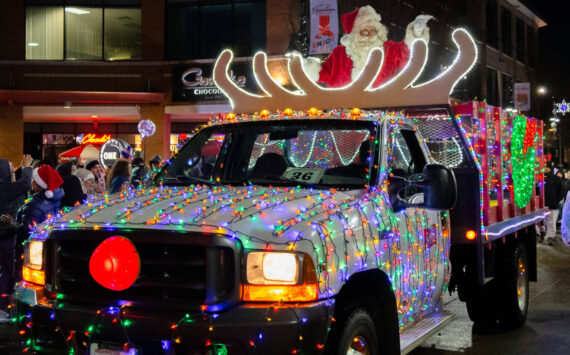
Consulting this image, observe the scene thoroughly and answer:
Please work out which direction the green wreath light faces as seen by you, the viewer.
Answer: facing to the right of the viewer

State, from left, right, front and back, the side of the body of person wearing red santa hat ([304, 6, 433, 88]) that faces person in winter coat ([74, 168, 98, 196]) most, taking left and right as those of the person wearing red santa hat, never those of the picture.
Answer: right

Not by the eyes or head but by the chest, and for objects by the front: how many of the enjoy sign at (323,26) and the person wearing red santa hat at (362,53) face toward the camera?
2

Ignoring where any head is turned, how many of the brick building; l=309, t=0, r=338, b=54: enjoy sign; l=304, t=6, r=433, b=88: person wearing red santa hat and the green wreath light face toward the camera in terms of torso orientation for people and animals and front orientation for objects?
3

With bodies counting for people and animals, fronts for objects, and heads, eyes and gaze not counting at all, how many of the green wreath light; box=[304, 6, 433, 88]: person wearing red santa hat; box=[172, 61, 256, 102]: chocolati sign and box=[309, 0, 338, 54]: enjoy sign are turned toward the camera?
3

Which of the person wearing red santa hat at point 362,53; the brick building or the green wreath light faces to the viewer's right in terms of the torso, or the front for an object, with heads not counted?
the green wreath light

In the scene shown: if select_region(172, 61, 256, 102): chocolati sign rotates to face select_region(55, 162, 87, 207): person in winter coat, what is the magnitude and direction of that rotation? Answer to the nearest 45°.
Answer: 0° — it already faces them

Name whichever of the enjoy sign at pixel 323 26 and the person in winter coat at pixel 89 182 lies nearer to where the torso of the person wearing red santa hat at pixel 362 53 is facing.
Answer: the person in winter coat

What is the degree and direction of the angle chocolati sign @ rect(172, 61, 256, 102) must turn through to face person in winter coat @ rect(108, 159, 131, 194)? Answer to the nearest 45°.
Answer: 0° — it already faces them

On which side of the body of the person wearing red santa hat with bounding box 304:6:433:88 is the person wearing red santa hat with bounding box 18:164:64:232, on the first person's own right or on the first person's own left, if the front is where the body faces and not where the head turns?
on the first person's own right

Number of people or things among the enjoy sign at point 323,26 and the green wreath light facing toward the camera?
1

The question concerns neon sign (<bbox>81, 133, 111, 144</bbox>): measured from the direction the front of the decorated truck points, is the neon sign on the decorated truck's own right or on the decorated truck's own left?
on the decorated truck's own right
